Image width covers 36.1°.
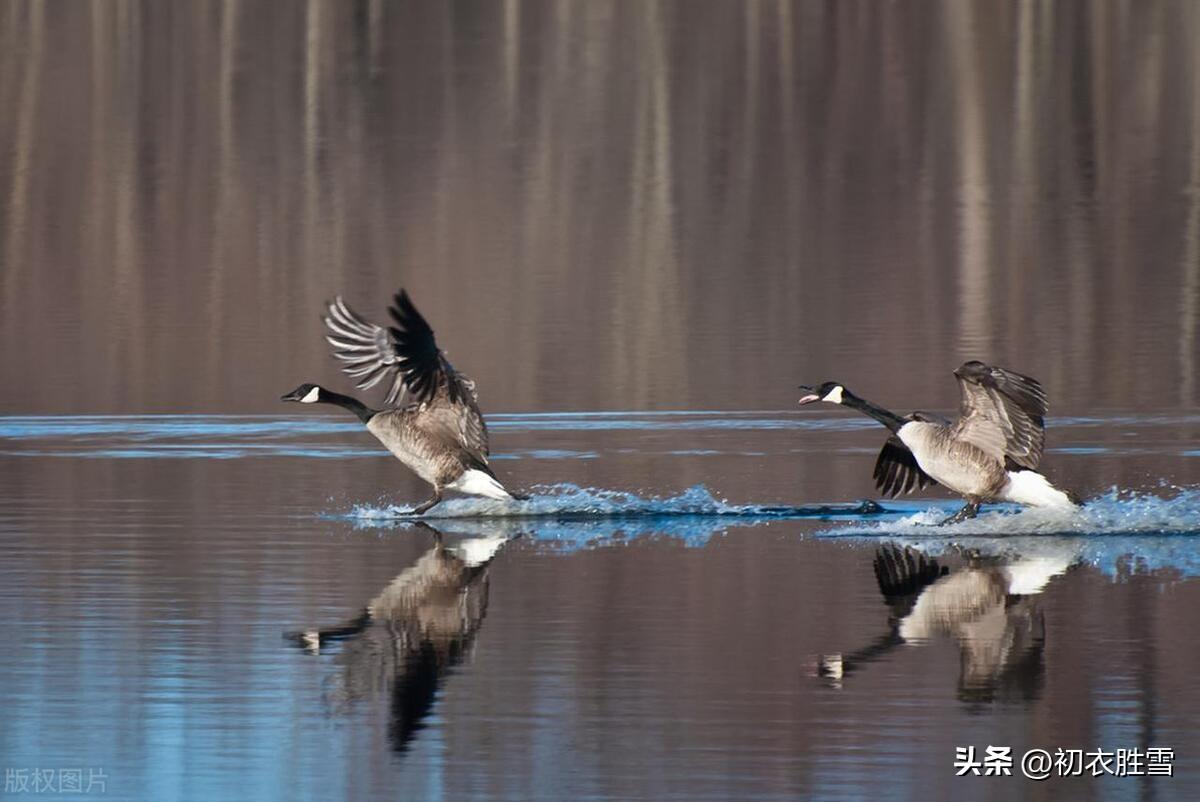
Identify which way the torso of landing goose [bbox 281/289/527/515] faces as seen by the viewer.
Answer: to the viewer's left

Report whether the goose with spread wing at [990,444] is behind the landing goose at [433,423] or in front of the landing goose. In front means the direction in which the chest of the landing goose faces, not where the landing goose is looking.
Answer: behind
